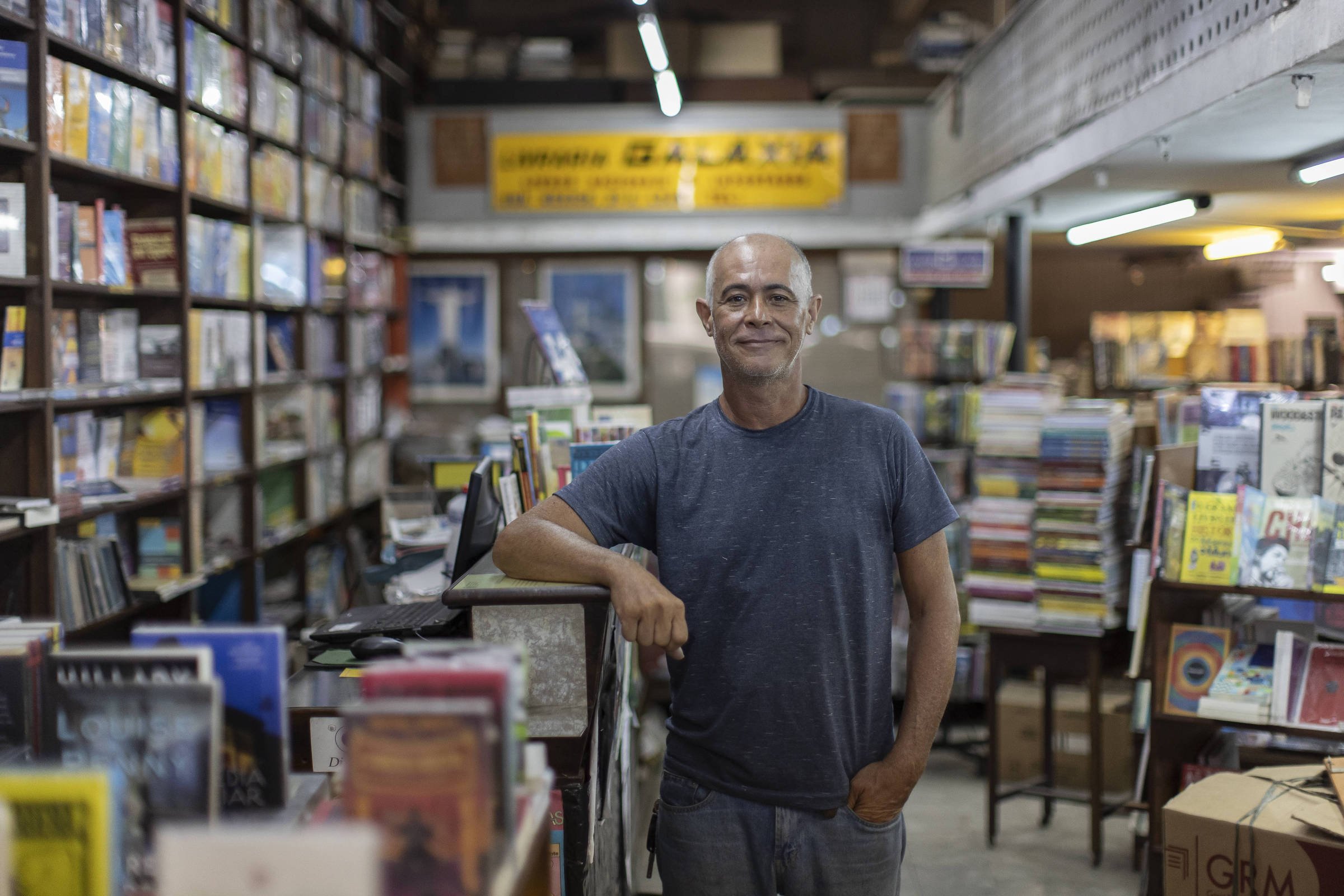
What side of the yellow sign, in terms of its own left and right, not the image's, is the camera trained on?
front

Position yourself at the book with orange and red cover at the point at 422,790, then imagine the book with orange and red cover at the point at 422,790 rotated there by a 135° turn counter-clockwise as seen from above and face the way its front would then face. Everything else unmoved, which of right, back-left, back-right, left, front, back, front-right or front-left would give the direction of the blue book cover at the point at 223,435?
front-left

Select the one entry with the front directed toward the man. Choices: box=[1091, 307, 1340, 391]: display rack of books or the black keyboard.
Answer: the display rack of books

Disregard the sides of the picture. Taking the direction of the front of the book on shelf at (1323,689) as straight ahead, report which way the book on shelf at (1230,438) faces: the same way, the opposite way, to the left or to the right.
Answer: the same way

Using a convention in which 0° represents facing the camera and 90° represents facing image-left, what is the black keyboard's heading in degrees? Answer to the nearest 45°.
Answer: approximately 90°

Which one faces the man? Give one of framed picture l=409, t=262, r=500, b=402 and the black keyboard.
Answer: the framed picture

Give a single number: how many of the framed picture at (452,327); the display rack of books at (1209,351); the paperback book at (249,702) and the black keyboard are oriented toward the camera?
3

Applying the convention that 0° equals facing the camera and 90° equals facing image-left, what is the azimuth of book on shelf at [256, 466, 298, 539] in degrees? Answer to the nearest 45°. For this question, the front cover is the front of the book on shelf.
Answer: approximately 315°

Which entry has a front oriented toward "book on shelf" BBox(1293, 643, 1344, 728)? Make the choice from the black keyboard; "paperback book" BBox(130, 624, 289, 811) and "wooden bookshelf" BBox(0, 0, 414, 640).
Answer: the wooden bookshelf

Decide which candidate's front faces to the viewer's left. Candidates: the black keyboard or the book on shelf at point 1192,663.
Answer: the black keyboard

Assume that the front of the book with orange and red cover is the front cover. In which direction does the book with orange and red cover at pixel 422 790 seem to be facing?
toward the camera

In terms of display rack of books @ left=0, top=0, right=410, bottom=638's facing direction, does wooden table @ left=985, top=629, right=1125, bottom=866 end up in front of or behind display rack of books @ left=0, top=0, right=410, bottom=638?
in front

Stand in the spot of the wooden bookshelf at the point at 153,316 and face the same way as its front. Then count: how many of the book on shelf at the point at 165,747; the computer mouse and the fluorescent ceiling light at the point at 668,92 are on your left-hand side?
1

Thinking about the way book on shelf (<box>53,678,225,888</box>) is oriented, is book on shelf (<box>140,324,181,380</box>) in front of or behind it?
behind

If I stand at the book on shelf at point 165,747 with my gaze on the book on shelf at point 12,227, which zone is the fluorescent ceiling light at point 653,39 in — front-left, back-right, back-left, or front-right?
front-right

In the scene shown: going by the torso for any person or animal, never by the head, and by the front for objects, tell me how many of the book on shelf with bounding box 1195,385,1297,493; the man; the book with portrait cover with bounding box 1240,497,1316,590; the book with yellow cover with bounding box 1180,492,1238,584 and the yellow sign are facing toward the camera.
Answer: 5

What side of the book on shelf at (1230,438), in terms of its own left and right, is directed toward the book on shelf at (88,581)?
right

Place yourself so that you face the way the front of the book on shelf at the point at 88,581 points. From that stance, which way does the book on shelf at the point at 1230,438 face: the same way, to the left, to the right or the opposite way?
to the right

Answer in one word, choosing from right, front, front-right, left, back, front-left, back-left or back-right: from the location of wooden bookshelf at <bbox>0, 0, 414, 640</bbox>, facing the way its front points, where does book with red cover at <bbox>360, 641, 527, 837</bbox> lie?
front-right

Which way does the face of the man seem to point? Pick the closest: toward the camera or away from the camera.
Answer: toward the camera
